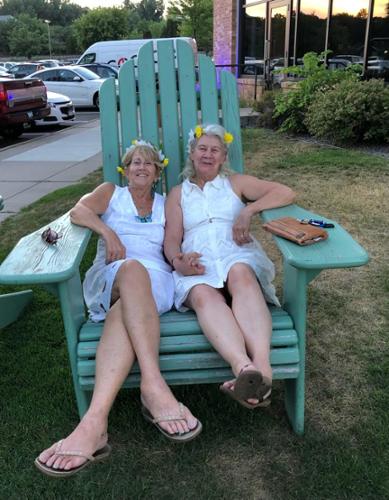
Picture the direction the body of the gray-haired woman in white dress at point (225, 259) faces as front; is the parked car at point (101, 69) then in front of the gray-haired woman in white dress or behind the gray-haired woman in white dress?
behind

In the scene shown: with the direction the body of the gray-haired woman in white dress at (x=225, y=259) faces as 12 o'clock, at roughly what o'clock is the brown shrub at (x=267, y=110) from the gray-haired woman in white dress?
The brown shrub is roughly at 6 o'clock from the gray-haired woman in white dress.

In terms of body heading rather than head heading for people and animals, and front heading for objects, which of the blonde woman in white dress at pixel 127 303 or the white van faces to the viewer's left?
the white van

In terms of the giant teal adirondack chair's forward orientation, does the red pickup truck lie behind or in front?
behind

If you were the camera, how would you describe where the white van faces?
facing to the left of the viewer

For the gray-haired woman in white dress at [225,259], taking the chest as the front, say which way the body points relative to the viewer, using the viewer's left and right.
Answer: facing the viewer

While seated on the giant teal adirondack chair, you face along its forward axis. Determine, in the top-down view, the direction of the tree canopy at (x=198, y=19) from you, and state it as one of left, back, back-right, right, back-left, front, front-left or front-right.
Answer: back

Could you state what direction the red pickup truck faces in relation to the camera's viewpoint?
facing away from the viewer and to the left of the viewer

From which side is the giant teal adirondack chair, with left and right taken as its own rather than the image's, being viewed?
front
